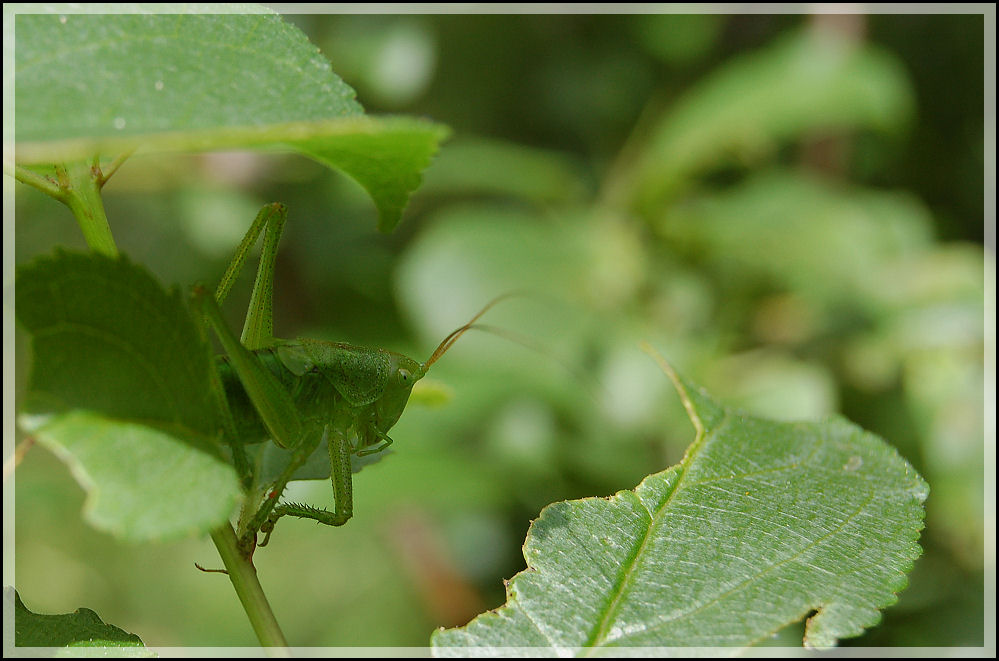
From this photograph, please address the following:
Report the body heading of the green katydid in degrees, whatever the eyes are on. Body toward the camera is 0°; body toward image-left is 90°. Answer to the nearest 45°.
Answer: approximately 270°

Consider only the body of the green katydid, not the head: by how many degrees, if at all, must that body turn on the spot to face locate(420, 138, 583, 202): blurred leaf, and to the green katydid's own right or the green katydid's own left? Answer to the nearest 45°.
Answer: approximately 90° to the green katydid's own left

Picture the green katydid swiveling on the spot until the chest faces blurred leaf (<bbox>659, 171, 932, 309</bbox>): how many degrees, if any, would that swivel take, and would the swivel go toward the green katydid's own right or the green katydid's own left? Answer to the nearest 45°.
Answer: approximately 45° to the green katydid's own left
